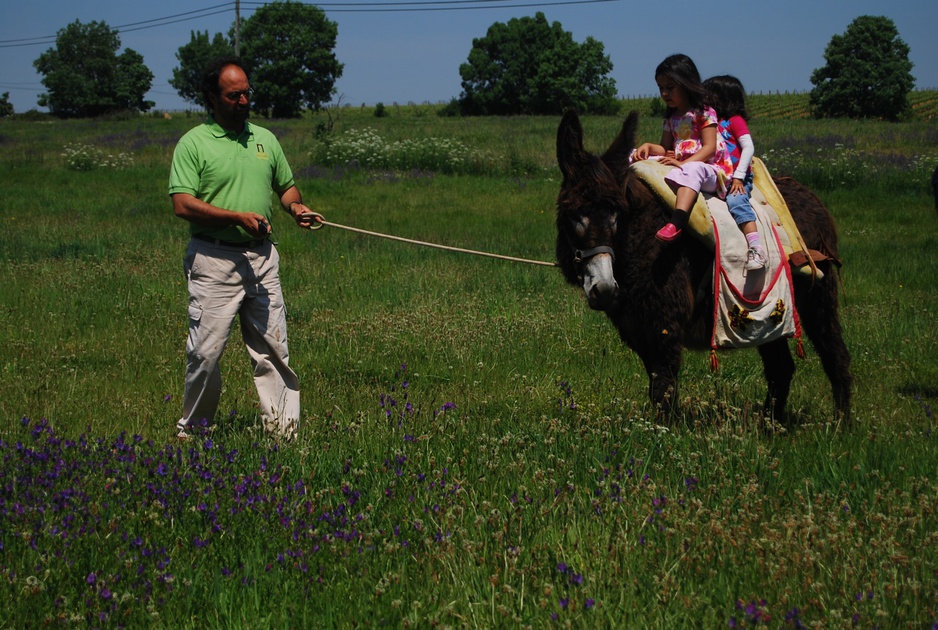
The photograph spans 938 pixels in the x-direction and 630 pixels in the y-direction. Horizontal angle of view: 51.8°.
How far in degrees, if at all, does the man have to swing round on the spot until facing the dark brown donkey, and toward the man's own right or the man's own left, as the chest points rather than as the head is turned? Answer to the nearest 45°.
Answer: approximately 45° to the man's own left

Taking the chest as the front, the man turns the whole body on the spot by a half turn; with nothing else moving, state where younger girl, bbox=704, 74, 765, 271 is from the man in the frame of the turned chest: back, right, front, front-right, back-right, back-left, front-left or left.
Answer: back-right

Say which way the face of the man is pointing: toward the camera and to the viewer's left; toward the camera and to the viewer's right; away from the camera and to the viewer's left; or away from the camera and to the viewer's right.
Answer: toward the camera and to the viewer's right

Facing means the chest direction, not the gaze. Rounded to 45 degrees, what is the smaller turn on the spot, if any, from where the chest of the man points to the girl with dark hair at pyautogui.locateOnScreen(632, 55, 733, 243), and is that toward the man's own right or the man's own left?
approximately 45° to the man's own left

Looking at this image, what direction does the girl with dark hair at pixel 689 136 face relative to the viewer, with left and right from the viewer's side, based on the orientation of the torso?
facing the viewer and to the left of the viewer

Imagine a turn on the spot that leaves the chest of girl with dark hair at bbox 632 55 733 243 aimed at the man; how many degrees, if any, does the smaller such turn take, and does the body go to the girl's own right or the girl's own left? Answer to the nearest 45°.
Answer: approximately 45° to the girl's own right

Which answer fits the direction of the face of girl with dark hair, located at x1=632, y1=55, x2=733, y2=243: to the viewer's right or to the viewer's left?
to the viewer's left

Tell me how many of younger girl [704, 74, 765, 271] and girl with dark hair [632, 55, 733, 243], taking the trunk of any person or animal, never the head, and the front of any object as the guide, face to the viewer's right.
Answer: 0

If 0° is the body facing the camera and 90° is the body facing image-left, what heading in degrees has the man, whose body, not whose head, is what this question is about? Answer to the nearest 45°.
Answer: approximately 315°
